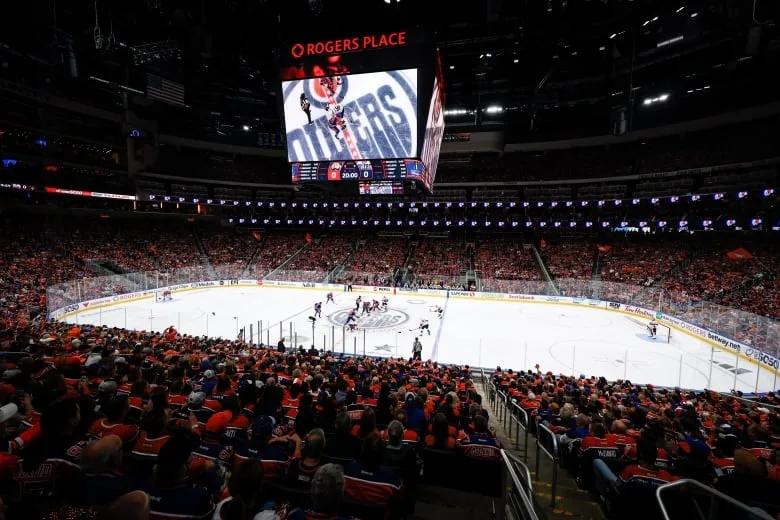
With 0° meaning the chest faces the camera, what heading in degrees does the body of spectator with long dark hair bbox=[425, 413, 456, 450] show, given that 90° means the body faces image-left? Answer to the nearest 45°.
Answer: approximately 180°

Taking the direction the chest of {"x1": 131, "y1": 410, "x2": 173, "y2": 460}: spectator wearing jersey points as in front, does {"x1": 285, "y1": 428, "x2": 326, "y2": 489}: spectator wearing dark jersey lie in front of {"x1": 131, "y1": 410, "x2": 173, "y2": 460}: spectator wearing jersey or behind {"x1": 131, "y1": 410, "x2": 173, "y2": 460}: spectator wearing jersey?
behind

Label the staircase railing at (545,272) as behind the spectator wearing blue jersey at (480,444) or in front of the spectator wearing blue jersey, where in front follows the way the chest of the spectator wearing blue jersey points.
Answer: in front

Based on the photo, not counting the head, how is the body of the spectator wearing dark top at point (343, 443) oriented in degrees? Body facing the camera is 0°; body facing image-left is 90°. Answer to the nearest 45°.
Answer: approximately 180°

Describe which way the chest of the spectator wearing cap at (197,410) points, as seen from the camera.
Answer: away from the camera

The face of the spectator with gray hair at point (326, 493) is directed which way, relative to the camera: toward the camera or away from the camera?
away from the camera

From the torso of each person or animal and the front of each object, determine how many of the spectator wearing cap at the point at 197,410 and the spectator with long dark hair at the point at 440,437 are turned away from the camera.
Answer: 2

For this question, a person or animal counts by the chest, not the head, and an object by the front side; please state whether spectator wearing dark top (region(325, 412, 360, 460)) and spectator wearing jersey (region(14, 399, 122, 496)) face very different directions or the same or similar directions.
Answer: same or similar directions

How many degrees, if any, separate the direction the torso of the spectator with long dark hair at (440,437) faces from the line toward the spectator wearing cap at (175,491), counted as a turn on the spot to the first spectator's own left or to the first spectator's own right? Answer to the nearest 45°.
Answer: approximately 135° to the first spectator's own left

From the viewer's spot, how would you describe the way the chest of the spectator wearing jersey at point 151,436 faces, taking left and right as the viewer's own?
facing away from the viewer

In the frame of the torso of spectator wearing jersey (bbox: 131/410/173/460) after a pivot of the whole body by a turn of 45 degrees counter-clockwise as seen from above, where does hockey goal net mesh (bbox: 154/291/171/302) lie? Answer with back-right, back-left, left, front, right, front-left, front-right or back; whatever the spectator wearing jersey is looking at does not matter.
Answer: front-right

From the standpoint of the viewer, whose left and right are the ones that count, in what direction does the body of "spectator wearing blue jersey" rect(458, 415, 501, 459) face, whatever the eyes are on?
facing away from the viewer

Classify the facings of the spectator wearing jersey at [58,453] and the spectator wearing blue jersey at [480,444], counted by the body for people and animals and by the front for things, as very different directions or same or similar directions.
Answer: same or similar directions
